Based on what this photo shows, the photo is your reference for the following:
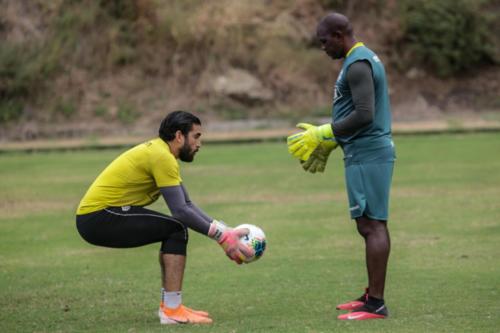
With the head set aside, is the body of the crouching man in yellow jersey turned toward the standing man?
yes

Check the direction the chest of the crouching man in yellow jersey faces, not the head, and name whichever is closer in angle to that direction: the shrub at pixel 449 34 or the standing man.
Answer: the standing man

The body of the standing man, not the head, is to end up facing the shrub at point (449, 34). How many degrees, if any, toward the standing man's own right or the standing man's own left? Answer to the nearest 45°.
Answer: approximately 90° to the standing man's own right

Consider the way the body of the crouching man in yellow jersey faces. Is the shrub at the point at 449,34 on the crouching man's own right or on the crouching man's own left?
on the crouching man's own left

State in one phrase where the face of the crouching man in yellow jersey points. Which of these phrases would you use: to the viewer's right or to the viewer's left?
to the viewer's right

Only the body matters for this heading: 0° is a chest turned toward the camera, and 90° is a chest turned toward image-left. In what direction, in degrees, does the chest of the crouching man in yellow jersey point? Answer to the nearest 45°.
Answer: approximately 270°

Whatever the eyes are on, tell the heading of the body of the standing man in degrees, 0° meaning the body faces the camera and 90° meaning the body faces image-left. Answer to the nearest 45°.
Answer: approximately 90°

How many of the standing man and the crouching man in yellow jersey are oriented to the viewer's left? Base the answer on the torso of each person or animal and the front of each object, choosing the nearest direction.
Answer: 1

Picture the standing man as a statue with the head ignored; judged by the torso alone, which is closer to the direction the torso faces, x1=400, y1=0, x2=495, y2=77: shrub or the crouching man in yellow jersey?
the crouching man in yellow jersey

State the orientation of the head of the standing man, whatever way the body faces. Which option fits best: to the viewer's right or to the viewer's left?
to the viewer's left

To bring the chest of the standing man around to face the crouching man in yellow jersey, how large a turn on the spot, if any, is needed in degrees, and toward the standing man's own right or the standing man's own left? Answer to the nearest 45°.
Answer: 0° — they already face them

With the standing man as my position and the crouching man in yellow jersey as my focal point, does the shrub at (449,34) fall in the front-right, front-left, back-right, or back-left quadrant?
back-right

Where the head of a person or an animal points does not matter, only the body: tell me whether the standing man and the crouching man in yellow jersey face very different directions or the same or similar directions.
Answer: very different directions
